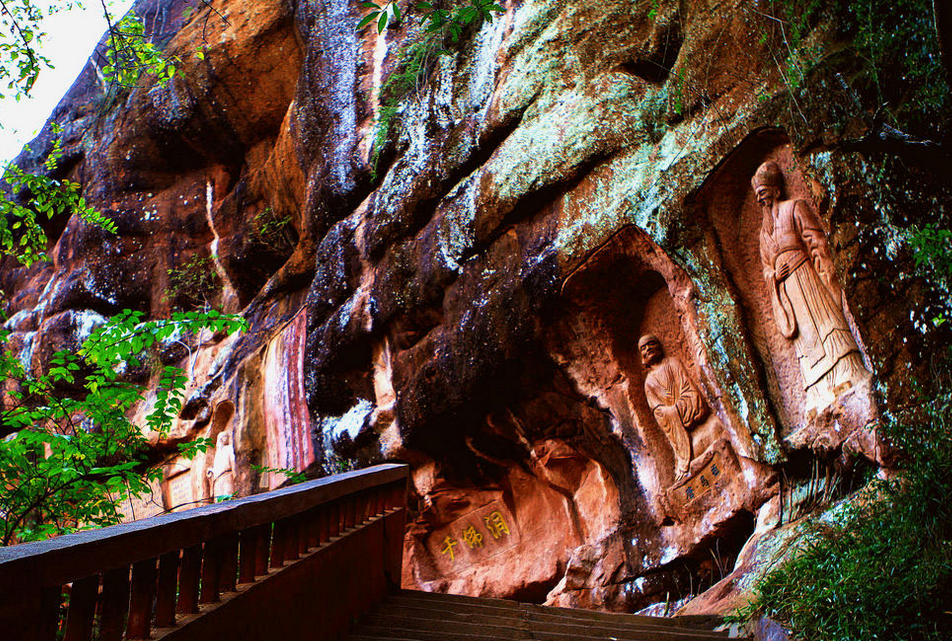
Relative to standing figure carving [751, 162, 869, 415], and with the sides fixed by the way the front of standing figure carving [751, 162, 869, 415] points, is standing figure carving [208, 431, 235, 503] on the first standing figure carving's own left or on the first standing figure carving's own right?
on the first standing figure carving's own right

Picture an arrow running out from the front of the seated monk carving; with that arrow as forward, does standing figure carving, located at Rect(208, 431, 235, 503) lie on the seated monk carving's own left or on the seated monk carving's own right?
on the seated monk carving's own right

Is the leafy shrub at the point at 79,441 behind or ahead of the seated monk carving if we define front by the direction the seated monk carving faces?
ahead

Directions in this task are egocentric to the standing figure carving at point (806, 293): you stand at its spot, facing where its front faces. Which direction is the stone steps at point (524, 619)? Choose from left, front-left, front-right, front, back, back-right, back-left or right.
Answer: front

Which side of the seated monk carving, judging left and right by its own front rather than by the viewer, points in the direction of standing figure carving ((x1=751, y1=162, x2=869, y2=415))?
left

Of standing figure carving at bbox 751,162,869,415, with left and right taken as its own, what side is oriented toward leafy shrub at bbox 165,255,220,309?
right

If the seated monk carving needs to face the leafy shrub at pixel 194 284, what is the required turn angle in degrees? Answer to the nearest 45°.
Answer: approximately 90° to its right

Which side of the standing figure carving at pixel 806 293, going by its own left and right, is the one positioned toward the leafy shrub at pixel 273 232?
right

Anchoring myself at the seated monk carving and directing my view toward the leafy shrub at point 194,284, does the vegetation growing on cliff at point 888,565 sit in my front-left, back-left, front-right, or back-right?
back-left

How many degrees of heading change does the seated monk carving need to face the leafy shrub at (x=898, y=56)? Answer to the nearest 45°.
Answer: approximately 90° to its left

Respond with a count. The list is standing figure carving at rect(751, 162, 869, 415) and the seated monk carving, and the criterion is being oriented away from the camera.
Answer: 0

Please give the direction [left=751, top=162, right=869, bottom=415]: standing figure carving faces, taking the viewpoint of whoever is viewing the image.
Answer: facing the viewer and to the left of the viewer
